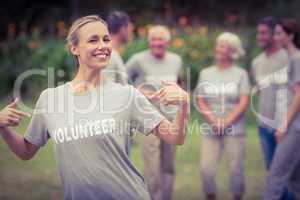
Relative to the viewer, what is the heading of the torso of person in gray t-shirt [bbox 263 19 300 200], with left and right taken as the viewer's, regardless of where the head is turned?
facing to the left of the viewer

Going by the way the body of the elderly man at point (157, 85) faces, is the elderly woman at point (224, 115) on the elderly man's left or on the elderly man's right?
on the elderly man's left

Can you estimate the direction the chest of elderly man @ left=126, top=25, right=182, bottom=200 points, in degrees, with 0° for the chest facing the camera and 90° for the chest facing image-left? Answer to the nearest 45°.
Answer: approximately 0°

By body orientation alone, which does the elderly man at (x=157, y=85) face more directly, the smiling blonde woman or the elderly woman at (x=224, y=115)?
the smiling blonde woman
